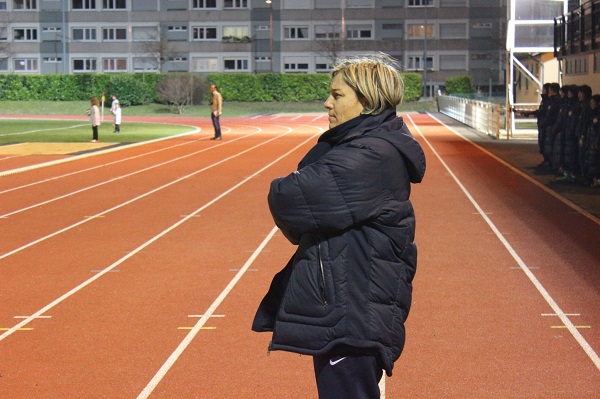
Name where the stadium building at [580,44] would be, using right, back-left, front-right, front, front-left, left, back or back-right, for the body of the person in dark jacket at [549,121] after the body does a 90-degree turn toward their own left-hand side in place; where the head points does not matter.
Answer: back

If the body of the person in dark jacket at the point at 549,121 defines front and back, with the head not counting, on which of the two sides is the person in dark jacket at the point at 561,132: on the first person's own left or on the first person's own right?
on the first person's own left

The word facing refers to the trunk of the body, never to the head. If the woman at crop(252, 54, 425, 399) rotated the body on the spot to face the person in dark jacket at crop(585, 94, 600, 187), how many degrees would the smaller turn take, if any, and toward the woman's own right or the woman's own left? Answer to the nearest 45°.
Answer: approximately 90° to the woman's own right

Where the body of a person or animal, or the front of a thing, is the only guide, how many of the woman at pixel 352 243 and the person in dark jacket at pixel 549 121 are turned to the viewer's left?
2

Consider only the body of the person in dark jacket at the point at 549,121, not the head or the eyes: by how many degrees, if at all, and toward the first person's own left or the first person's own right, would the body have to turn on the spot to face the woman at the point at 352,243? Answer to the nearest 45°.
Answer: approximately 90° to the first person's own left

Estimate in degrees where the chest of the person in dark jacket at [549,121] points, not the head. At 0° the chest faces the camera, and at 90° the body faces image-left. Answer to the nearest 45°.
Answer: approximately 90°

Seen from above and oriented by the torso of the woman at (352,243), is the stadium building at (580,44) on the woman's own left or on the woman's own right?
on the woman's own right

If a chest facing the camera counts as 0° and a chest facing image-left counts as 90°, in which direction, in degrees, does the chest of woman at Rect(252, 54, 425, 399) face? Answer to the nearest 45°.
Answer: approximately 90°

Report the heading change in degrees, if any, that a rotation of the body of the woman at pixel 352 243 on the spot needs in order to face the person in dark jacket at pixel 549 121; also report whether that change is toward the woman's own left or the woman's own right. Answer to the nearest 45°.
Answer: approximately 90° to the woman's own right

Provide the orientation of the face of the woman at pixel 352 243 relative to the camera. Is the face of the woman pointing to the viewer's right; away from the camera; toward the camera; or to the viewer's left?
to the viewer's left
